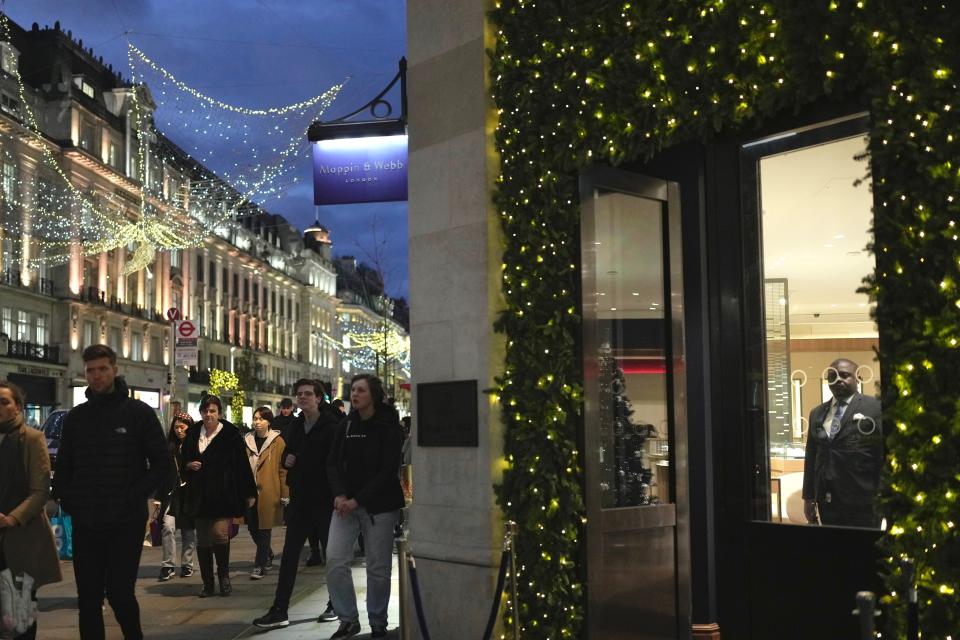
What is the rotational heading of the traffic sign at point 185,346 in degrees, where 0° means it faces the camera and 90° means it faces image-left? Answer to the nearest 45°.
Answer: approximately 0°

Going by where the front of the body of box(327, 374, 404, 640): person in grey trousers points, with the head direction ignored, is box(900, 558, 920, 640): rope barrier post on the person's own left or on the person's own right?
on the person's own left

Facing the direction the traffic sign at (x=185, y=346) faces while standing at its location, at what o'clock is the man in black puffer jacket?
The man in black puffer jacket is roughly at 12 o'clock from the traffic sign.

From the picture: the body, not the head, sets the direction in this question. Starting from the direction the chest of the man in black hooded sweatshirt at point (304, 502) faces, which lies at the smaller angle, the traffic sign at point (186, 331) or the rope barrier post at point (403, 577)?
the rope barrier post

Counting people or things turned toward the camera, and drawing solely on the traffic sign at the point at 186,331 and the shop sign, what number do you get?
2

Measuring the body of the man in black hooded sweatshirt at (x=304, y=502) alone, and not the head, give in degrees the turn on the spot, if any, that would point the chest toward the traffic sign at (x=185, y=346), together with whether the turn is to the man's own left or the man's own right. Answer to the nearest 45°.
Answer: approximately 135° to the man's own right

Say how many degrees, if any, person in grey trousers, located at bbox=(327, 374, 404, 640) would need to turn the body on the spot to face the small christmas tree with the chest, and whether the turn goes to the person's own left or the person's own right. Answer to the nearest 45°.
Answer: approximately 90° to the person's own left
